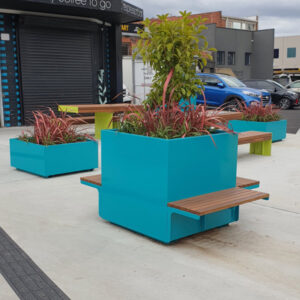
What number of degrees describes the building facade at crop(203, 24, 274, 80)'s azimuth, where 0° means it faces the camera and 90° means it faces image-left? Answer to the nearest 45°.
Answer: approximately 0°

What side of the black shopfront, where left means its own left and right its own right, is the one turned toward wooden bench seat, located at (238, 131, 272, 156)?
front

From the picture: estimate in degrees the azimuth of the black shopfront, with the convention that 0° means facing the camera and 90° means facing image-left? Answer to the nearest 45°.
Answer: approximately 315°

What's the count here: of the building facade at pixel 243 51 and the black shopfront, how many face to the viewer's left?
0

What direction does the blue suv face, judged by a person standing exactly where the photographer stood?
facing the viewer and to the right of the viewer

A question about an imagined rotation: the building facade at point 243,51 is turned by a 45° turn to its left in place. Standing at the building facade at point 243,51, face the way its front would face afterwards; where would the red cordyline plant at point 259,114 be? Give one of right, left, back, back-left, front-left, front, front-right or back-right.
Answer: front-right

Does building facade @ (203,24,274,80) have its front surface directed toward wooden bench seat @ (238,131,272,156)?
yes

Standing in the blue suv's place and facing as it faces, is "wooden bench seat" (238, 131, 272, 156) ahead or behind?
ahead

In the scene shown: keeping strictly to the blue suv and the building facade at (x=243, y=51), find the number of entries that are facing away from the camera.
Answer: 0
